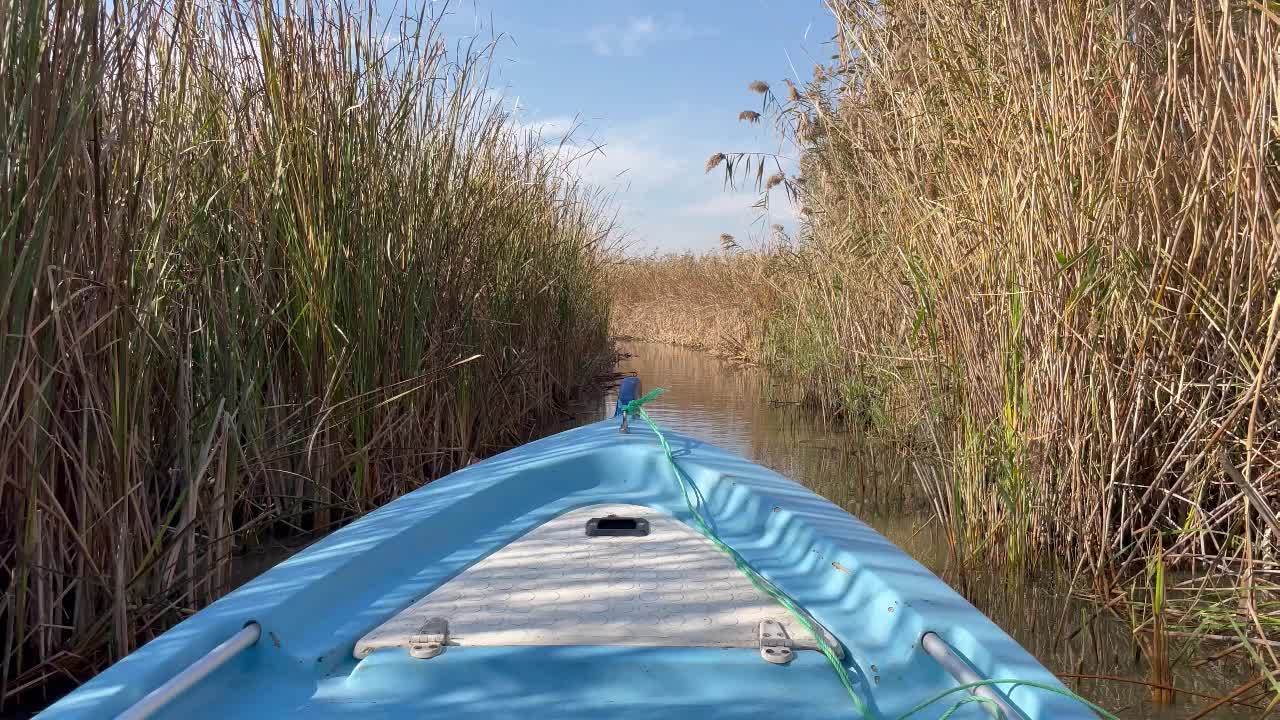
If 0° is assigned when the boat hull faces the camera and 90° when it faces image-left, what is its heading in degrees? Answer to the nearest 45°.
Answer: approximately 180°
